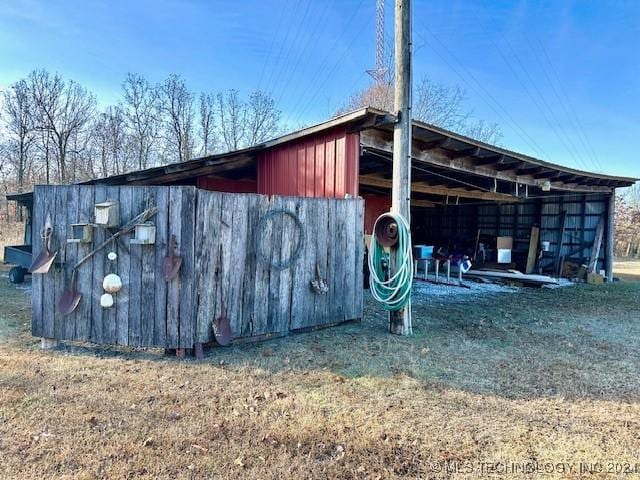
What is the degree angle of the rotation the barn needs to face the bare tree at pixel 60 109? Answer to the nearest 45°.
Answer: approximately 180°

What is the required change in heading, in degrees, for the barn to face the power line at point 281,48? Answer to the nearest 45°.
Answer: approximately 135° to its left

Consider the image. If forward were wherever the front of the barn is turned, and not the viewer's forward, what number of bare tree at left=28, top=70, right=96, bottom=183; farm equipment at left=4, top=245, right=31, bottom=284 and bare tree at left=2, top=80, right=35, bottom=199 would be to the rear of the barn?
3

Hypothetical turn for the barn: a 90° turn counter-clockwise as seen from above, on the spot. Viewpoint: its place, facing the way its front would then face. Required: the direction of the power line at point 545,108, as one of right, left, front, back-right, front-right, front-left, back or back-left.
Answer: front

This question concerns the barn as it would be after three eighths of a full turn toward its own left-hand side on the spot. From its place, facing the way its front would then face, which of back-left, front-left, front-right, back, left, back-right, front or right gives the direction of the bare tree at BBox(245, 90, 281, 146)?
front

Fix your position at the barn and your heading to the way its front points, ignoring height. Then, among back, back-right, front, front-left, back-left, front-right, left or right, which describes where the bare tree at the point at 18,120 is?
back

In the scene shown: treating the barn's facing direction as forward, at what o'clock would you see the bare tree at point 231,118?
The bare tree is roughly at 7 o'clock from the barn.
